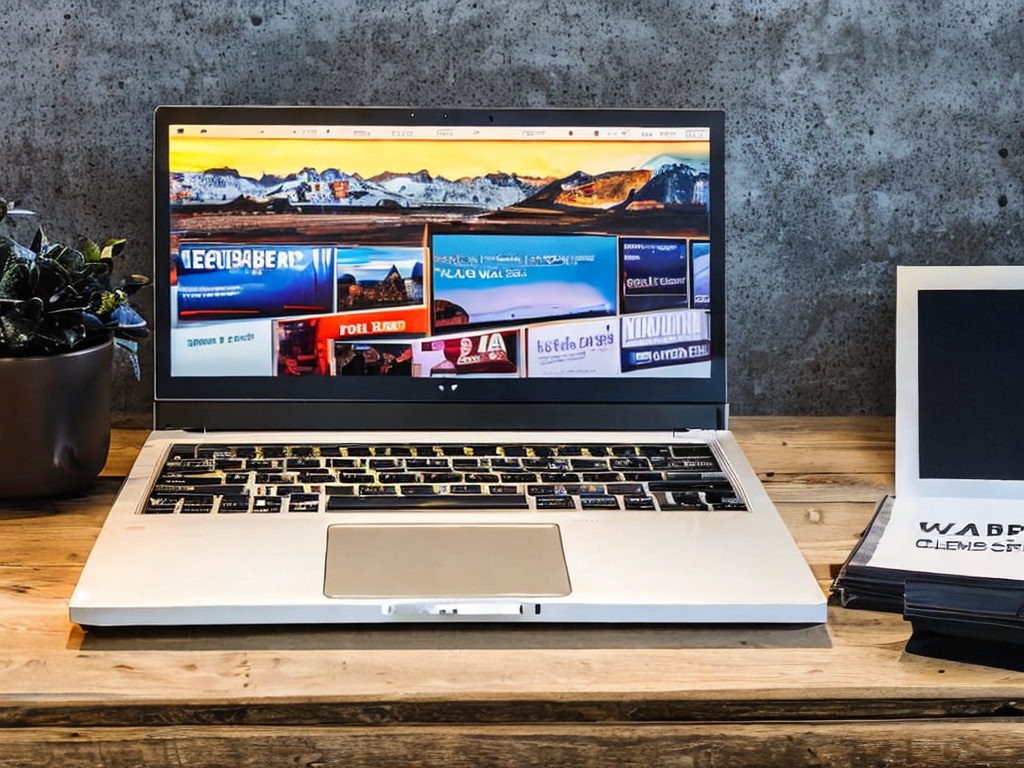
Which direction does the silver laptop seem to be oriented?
toward the camera

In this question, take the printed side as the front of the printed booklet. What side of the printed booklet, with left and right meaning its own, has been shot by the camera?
front

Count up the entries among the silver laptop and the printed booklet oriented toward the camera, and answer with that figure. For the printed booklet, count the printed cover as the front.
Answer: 2

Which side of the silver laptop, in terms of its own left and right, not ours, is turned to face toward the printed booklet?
left
